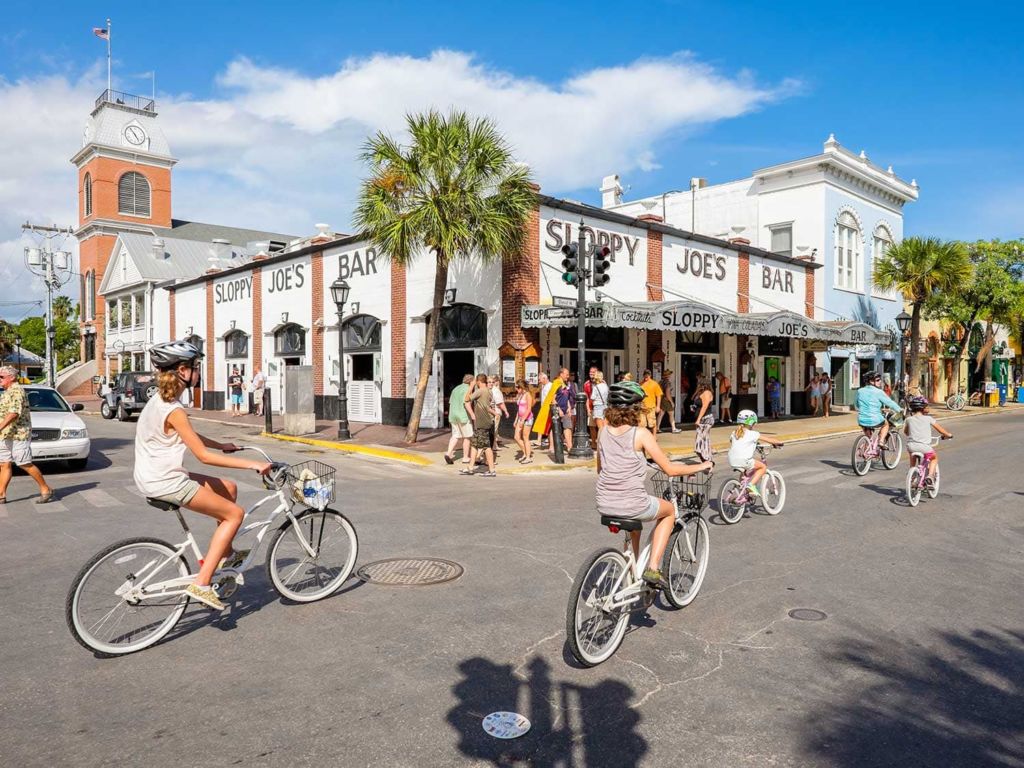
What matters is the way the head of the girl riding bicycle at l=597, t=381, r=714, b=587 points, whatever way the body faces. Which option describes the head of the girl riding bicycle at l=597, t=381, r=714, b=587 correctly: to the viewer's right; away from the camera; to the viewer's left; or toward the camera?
away from the camera

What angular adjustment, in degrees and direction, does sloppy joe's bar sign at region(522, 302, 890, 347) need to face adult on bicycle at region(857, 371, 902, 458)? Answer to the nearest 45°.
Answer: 0° — it already faces them

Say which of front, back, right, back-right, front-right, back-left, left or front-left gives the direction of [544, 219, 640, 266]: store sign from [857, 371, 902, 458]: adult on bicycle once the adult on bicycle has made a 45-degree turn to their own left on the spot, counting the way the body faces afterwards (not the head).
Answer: front-left

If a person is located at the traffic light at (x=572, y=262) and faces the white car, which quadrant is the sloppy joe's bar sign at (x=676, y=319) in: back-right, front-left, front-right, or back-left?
back-right

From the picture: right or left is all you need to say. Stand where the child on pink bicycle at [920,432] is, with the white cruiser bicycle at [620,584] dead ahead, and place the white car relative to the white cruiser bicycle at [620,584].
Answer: right

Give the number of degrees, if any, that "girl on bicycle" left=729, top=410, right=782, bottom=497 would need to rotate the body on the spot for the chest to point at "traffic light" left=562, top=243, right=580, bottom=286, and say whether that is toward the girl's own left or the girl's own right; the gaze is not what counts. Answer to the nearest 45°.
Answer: approximately 90° to the girl's own left

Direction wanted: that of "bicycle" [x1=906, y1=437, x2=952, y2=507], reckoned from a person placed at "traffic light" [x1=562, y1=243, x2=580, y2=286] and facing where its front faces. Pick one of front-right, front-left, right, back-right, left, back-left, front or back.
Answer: left

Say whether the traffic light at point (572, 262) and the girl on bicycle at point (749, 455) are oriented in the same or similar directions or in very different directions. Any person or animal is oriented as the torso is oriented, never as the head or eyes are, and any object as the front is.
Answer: very different directions

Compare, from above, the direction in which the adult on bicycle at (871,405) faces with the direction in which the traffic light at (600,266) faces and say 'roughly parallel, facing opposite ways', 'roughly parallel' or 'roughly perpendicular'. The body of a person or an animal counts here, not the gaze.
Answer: roughly perpendicular

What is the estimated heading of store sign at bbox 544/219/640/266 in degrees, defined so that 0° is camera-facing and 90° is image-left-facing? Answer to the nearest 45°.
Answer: approximately 315°

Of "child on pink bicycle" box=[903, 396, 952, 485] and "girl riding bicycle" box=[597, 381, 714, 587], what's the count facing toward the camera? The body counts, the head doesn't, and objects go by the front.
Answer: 0

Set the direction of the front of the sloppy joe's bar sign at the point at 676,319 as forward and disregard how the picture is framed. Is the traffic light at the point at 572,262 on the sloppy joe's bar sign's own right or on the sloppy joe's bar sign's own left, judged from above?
on the sloppy joe's bar sign's own right

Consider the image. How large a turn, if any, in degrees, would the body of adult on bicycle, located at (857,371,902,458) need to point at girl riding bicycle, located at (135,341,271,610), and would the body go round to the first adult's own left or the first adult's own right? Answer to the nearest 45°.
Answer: approximately 135° to the first adult's own right
